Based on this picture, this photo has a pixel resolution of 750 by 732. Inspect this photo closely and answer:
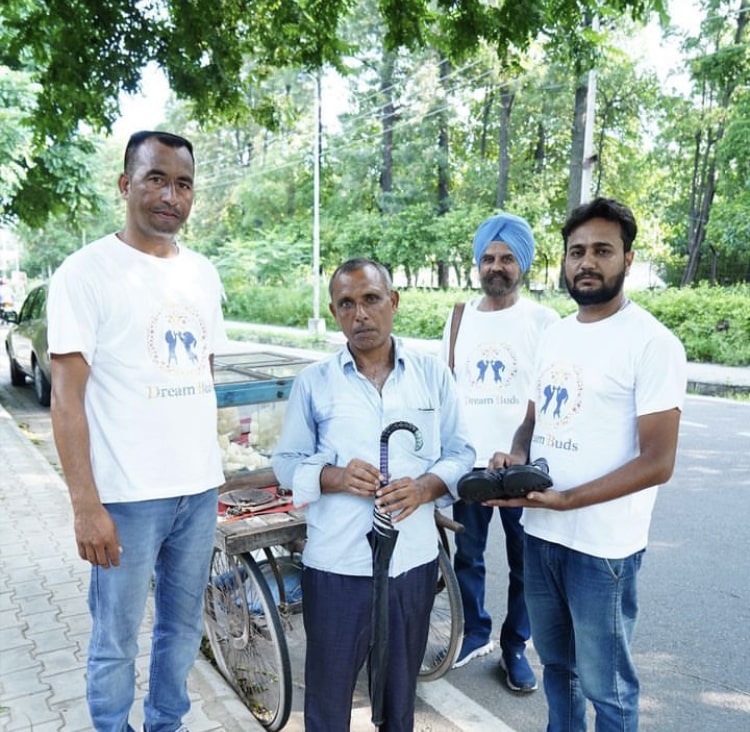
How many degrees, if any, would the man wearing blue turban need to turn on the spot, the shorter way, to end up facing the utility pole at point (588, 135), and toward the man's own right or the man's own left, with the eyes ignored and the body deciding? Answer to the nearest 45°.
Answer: approximately 180°

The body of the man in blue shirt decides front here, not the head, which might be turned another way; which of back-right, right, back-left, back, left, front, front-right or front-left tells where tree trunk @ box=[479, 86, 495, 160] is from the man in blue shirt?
back

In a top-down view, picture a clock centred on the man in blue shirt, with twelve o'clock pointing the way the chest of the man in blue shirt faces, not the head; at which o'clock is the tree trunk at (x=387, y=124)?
The tree trunk is roughly at 6 o'clock from the man in blue shirt.

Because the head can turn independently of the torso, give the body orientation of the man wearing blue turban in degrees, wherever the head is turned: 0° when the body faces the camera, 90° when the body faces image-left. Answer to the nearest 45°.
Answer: approximately 0°

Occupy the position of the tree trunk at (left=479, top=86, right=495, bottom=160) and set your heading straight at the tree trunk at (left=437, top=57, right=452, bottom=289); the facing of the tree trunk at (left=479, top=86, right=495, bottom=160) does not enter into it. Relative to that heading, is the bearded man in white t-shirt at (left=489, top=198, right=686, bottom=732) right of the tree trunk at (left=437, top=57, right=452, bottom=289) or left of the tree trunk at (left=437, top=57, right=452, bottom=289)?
left

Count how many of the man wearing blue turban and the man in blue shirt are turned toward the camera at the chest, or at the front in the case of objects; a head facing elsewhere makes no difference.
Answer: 2

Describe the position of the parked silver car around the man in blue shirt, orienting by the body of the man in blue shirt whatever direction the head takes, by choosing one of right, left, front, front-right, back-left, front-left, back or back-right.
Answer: back-right

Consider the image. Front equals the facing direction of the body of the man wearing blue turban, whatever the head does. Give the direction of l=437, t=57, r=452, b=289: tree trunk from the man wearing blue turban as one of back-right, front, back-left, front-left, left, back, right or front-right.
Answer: back

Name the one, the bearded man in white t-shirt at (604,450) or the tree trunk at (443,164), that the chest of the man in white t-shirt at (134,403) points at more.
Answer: the bearded man in white t-shirt

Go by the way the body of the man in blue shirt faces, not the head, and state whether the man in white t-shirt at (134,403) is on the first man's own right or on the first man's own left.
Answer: on the first man's own right
